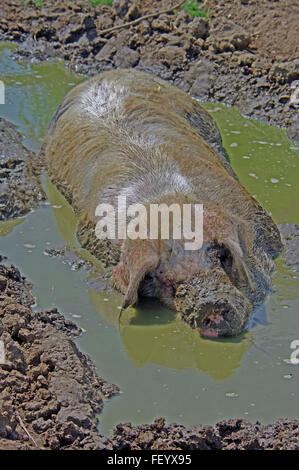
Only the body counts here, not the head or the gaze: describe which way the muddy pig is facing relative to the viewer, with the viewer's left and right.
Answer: facing the viewer and to the right of the viewer
